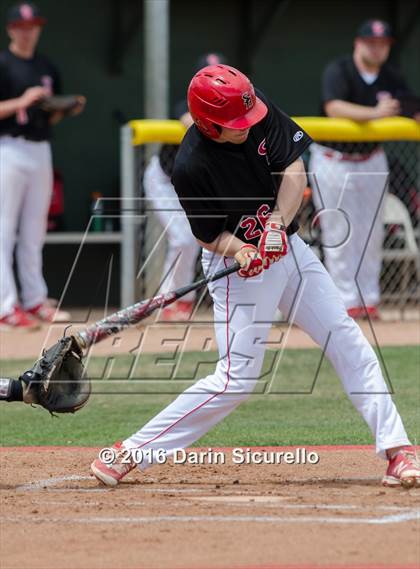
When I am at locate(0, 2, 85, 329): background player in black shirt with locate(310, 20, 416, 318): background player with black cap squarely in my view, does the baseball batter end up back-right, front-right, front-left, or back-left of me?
front-right

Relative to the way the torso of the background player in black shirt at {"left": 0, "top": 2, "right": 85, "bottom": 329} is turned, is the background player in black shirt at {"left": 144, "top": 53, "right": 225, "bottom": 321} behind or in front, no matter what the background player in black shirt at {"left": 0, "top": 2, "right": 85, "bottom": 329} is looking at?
in front

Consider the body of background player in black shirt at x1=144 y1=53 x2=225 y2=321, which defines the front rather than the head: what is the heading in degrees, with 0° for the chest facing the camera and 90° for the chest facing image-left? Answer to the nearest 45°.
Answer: approximately 315°

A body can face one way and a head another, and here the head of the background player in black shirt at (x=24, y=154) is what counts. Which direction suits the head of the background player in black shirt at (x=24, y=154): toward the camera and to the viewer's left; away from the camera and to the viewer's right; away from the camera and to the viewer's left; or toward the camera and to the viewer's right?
toward the camera and to the viewer's right

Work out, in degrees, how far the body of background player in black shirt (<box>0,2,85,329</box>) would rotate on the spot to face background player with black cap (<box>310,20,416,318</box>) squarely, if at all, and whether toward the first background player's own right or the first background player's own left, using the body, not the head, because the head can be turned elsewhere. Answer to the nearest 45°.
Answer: approximately 45° to the first background player's own left

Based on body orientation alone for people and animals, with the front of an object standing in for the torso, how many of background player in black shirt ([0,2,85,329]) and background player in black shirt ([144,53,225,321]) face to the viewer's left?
0

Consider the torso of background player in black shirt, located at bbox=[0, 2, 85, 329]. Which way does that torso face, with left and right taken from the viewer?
facing the viewer and to the right of the viewer

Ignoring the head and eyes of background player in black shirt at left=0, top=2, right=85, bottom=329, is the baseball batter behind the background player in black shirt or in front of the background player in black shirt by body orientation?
in front

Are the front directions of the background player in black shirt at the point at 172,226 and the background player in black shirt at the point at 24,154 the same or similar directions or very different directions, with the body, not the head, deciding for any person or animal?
same or similar directions

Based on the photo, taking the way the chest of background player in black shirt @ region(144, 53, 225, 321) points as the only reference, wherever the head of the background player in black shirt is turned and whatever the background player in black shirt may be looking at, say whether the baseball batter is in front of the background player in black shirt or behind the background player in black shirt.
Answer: in front
